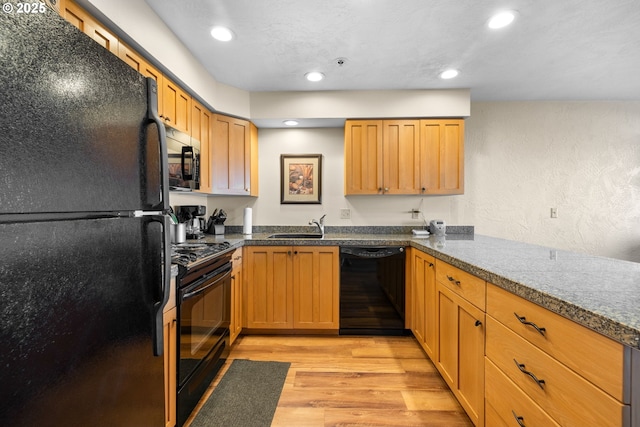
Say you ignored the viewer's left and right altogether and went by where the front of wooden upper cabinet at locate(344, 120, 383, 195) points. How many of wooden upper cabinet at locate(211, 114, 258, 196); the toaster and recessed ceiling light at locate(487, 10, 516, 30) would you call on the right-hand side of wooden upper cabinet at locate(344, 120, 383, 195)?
2

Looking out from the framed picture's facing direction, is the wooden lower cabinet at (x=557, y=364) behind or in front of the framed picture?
in front

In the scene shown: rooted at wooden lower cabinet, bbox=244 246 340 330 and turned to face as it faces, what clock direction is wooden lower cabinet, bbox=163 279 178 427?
wooden lower cabinet, bbox=163 279 178 427 is roughly at 1 o'clock from wooden lower cabinet, bbox=244 246 340 330.

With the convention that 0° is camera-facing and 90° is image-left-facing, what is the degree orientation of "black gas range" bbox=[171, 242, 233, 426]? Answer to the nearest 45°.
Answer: approximately 315°

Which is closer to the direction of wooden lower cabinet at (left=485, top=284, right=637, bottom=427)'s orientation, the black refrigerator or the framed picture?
the black refrigerator

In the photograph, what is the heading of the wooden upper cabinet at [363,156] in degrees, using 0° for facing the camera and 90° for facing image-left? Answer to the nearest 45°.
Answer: approximately 0°

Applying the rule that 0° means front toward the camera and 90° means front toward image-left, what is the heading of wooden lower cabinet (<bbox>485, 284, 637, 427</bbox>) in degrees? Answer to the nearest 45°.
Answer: approximately 45°
